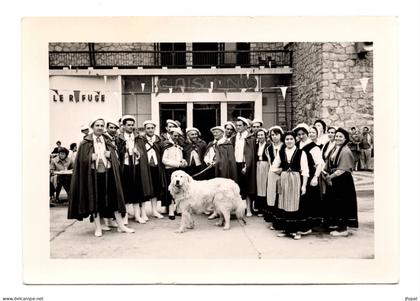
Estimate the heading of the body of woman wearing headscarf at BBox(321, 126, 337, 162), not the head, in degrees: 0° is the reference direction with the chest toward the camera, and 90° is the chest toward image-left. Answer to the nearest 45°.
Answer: approximately 45°
